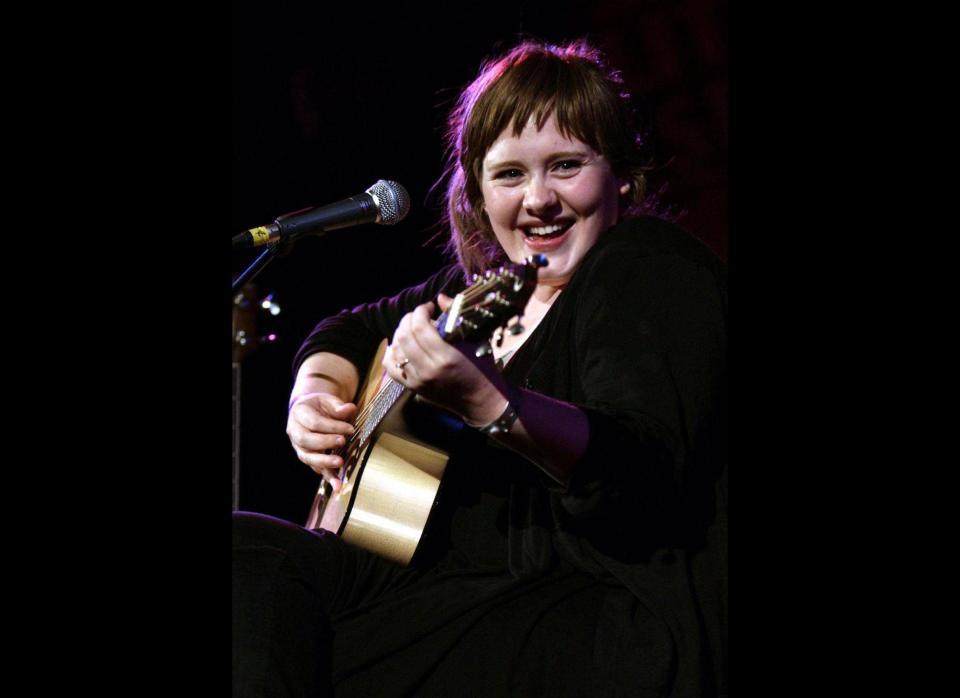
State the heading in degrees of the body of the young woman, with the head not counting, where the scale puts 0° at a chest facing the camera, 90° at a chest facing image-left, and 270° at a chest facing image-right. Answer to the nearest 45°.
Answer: approximately 45°

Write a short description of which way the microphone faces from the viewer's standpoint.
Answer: facing to the right of the viewer
